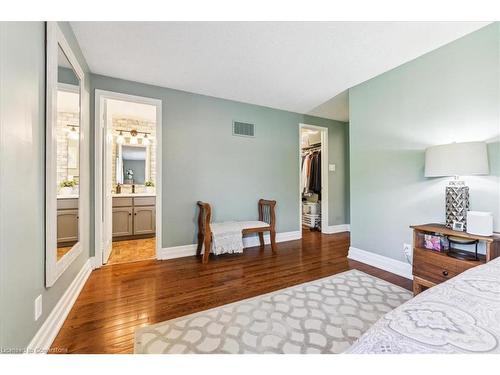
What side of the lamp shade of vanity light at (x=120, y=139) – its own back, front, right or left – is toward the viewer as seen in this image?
front

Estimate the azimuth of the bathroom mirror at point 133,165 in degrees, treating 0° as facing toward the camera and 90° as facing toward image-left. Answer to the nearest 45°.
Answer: approximately 0°

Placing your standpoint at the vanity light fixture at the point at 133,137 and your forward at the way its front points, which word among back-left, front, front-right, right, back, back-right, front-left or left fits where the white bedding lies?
front

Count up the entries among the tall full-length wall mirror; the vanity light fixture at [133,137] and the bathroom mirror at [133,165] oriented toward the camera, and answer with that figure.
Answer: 2

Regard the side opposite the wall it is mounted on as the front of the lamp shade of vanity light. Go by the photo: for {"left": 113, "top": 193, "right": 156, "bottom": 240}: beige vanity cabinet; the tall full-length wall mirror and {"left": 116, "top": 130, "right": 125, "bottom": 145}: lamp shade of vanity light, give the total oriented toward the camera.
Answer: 2

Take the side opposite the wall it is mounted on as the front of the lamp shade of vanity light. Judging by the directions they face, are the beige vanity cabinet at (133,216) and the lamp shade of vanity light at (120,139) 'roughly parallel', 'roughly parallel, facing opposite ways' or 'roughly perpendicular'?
roughly parallel

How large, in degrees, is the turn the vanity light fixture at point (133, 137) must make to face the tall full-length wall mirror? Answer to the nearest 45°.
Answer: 0° — it already faces it

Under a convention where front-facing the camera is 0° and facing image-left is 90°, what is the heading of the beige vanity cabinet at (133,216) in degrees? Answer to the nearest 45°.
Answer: approximately 0°

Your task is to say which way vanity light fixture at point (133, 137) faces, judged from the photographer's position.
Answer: facing the viewer

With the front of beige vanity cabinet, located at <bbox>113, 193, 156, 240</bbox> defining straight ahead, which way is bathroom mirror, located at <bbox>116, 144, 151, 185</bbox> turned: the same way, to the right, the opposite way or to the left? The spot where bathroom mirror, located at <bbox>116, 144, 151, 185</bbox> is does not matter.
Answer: the same way

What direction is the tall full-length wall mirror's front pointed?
to the viewer's right

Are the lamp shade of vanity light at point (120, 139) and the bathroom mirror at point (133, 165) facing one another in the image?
no

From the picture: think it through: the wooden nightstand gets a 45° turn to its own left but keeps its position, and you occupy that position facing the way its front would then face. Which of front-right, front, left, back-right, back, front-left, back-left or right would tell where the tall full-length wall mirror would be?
front-right

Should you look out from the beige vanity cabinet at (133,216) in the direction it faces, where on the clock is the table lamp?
The table lamp is roughly at 11 o'clock from the beige vanity cabinet.

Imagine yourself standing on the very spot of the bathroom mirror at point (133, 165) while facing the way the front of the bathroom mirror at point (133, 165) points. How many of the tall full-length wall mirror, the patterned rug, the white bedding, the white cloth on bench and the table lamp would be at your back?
0

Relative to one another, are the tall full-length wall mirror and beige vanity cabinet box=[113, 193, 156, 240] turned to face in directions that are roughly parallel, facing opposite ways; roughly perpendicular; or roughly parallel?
roughly perpendicular
